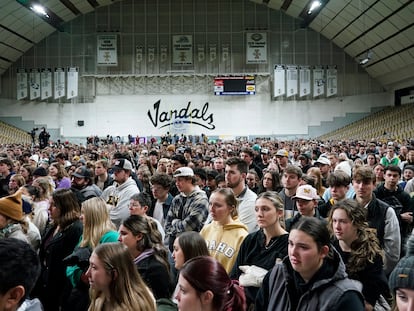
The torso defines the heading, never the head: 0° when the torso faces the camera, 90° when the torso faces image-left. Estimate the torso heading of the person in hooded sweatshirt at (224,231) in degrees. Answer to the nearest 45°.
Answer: approximately 45°

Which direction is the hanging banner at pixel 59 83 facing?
toward the camera

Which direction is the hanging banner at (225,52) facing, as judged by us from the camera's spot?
facing the viewer

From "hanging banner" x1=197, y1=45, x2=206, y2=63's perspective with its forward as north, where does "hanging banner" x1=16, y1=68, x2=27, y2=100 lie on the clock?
"hanging banner" x1=16, y1=68, x2=27, y2=100 is roughly at 3 o'clock from "hanging banner" x1=197, y1=45, x2=206, y2=63.

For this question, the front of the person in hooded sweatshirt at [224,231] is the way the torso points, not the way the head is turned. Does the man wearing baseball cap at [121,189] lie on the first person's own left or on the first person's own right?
on the first person's own right

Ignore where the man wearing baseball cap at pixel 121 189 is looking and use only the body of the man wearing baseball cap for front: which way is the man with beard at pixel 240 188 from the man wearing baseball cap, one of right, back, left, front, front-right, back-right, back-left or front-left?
left

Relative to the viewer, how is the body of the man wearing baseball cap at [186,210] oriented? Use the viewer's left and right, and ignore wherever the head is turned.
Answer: facing the viewer and to the left of the viewer

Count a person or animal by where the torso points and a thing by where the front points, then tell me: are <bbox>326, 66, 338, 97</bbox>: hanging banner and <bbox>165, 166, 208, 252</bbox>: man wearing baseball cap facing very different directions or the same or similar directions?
same or similar directions

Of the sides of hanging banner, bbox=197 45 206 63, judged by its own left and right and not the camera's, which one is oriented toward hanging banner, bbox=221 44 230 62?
left

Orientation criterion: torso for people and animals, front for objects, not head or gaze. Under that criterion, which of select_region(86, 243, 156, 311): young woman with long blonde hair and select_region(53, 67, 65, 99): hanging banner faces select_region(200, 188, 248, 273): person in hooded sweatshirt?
the hanging banner

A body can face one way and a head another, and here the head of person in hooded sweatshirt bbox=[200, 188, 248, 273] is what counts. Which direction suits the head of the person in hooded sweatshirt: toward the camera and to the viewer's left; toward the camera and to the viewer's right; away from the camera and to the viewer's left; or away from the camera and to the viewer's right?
toward the camera and to the viewer's left

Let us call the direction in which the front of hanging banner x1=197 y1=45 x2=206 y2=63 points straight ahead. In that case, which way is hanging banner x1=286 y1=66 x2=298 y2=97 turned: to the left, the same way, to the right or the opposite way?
the same way

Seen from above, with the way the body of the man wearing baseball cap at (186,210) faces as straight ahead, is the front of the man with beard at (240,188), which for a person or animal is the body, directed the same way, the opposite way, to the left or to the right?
the same way

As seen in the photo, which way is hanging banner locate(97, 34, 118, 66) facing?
toward the camera
